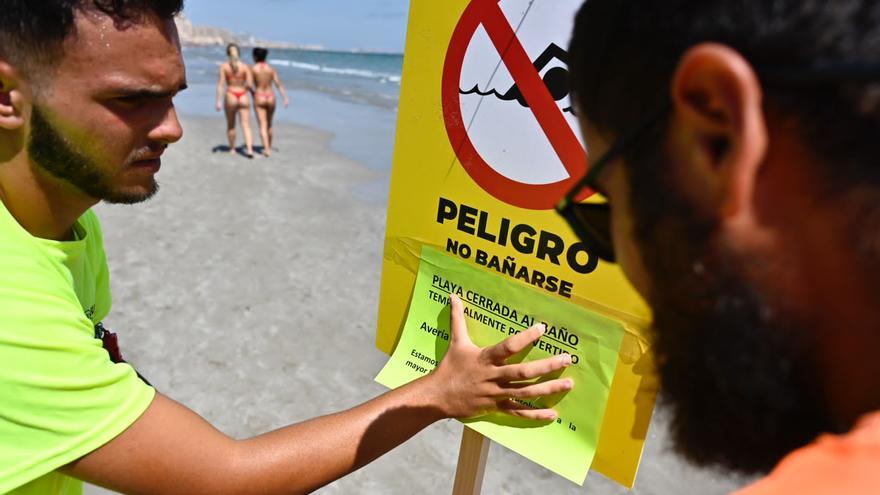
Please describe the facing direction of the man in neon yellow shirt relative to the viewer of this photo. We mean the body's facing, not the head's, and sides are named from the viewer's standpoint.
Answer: facing to the right of the viewer

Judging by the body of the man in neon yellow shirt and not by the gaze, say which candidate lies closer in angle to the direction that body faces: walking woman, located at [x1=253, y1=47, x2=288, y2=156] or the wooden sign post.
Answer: the wooden sign post

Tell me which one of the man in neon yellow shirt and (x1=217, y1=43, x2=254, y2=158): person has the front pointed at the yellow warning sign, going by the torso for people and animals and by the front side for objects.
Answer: the man in neon yellow shirt

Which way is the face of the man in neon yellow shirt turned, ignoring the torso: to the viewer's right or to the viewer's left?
to the viewer's right

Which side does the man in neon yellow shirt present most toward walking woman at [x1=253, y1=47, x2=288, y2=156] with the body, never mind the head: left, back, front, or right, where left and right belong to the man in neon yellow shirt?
left

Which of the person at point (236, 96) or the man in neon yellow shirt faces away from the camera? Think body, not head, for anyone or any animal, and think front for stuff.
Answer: the person

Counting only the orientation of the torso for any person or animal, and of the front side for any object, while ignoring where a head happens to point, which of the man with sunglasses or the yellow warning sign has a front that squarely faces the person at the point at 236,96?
the man with sunglasses

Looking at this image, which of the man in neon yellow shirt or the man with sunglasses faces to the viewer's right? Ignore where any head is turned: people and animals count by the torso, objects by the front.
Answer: the man in neon yellow shirt

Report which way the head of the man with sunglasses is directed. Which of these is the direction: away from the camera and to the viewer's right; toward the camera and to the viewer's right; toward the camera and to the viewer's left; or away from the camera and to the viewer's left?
away from the camera and to the viewer's left

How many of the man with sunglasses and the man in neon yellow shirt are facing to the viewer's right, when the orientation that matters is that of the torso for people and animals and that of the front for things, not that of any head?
1

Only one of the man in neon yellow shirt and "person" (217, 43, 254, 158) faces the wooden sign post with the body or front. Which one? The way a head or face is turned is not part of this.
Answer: the man in neon yellow shirt

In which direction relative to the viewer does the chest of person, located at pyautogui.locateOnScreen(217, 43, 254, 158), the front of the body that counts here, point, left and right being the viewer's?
facing away from the viewer

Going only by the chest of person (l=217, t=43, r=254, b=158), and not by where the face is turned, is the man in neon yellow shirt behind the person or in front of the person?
behind

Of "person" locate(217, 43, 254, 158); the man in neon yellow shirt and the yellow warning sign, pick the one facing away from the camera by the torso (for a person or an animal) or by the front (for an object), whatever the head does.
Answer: the person

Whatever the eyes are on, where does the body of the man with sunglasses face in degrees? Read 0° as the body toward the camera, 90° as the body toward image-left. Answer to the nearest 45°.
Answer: approximately 135°

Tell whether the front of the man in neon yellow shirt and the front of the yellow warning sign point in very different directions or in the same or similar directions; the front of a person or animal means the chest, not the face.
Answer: very different directions

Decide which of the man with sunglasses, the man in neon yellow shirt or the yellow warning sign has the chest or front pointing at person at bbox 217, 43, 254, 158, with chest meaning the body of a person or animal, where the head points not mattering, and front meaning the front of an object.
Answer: the man with sunglasses
